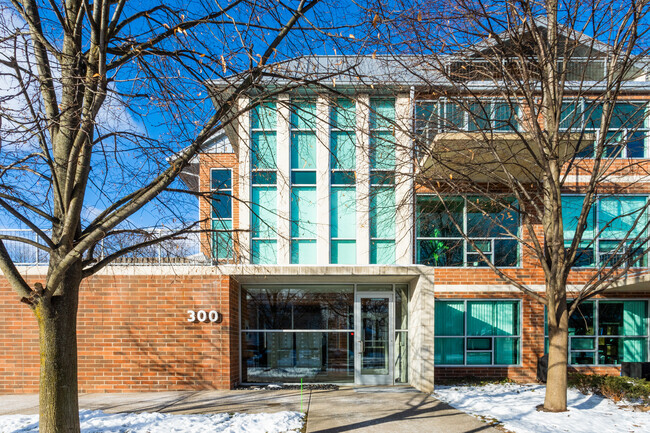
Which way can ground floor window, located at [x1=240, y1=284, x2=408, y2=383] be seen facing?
toward the camera

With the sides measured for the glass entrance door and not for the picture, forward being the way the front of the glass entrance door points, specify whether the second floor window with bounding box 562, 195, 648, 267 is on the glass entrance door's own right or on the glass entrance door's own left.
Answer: on the glass entrance door's own left

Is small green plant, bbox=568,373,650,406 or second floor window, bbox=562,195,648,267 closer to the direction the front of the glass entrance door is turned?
the small green plant

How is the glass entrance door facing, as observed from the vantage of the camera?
facing the viewer

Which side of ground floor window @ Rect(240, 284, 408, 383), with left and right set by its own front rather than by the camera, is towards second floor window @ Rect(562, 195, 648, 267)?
left
